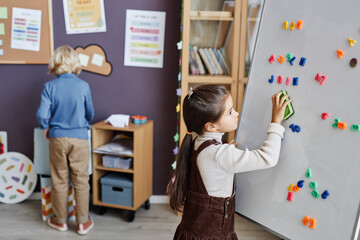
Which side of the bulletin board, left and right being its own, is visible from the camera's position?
front

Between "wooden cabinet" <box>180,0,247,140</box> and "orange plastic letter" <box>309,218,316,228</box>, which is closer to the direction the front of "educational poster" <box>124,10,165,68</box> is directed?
the orange plastic letter

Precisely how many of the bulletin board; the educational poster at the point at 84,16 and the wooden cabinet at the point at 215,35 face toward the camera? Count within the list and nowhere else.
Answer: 3

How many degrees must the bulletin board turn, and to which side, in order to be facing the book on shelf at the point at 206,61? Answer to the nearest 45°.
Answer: approximately 45° to its left

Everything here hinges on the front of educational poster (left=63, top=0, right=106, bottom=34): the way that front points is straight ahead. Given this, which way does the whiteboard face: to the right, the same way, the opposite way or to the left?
to the right

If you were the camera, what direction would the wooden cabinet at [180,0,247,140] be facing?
facing the viewer

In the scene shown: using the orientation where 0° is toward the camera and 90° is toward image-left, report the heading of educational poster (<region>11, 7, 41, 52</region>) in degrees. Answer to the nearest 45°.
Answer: approximately 0°

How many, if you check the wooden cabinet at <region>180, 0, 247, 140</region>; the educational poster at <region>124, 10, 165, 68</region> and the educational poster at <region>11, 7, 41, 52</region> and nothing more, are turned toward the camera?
3

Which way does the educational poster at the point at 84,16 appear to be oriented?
toward the camera

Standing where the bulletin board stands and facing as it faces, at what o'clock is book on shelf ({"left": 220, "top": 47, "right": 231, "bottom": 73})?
The book on shelf is roughly at 10 o'clock from the bulletin board.

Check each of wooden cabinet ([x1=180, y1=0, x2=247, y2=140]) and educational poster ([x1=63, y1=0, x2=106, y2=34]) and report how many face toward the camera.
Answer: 2

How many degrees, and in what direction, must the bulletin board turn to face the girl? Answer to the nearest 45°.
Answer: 0° — it already faces them
